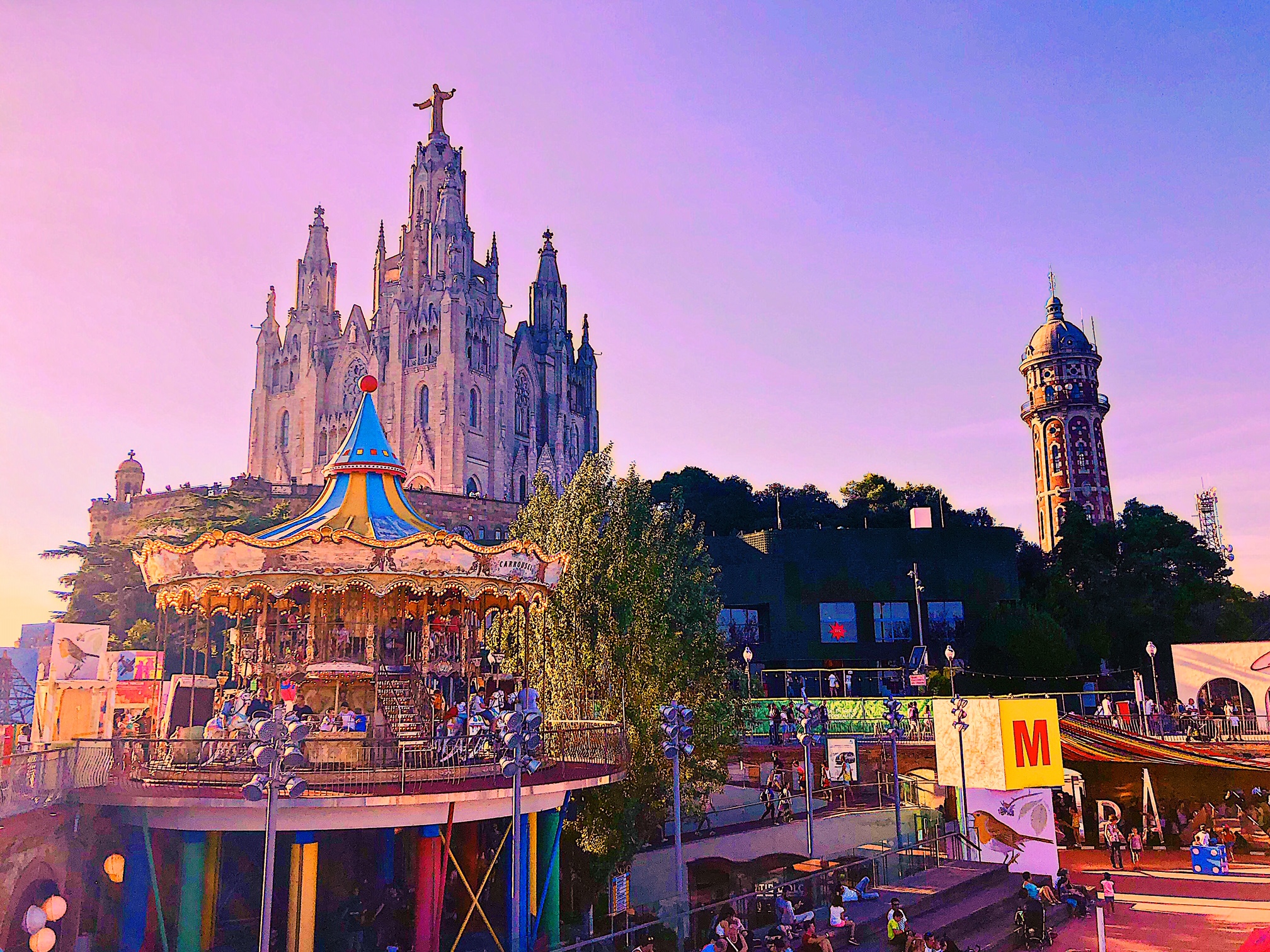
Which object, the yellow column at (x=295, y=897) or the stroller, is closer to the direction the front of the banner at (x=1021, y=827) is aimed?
the stroller

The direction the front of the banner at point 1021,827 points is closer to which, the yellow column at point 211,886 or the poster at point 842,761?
the yellow column

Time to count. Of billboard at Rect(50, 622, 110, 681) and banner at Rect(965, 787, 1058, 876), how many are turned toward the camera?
2

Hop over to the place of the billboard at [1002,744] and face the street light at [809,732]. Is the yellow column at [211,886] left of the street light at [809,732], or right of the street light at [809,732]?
left

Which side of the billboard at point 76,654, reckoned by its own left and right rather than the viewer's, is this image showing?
front

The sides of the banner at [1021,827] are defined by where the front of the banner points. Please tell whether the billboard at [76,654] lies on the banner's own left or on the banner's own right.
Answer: on the banner's own right

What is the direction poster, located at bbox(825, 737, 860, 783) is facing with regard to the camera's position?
facing the viewer

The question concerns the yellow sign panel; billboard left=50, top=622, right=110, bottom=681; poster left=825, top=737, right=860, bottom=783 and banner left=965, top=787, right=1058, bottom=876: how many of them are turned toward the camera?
4

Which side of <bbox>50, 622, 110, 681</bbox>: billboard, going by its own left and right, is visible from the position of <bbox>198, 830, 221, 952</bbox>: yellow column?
front

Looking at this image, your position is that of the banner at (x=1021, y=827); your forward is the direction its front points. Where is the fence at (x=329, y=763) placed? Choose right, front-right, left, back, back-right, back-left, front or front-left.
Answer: front-right

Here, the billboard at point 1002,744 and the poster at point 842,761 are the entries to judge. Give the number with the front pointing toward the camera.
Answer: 2

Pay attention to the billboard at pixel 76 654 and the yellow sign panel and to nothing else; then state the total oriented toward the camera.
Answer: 2

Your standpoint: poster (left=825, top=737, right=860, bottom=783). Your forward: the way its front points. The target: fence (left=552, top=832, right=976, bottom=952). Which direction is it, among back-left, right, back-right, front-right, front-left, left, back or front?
front
